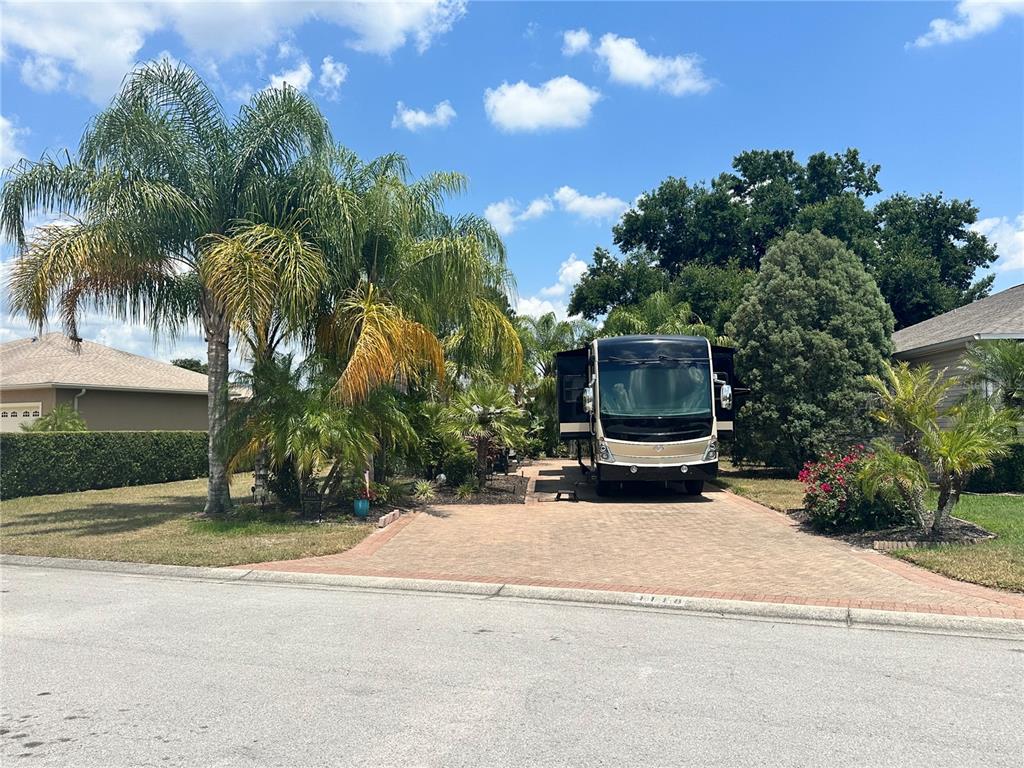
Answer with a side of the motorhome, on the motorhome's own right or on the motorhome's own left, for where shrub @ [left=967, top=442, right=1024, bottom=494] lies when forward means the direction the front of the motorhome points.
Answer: on the motorhome's own left

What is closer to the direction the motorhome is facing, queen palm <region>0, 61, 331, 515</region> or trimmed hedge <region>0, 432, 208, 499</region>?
the queen palm

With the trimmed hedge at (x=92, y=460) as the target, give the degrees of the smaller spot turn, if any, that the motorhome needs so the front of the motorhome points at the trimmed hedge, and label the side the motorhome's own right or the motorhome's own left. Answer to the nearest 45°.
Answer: approximately 90° to the motorhome's own right

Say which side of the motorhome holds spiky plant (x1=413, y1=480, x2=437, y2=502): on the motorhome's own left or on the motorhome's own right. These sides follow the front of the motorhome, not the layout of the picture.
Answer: on the motorhome's own right

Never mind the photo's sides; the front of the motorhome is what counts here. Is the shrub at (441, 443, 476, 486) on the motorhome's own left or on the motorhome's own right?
on the motorhome's own right

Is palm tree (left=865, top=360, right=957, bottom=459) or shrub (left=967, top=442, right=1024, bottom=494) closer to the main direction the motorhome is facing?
the palm tree

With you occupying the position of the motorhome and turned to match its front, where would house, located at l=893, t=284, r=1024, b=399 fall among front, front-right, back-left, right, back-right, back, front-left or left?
back-left

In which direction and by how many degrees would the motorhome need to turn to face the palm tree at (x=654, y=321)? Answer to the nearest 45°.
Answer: approximately 180°

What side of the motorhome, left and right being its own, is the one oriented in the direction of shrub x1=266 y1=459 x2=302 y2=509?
right

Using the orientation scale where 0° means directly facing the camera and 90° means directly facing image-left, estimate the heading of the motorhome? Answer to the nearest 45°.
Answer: approximately 0°

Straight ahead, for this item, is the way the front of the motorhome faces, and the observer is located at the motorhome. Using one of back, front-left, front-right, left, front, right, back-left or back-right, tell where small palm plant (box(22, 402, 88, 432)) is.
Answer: right

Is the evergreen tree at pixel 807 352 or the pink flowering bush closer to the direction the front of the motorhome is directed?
the pink flowering bush

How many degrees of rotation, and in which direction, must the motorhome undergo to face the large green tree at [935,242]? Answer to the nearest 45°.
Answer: approximately 135° to its left

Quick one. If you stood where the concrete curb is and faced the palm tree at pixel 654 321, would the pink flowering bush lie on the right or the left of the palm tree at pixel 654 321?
right

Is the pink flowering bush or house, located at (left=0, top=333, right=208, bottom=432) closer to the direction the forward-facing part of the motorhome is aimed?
the pink flowering bush

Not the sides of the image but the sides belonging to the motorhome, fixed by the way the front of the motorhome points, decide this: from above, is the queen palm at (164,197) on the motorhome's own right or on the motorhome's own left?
on the motorhome's own right

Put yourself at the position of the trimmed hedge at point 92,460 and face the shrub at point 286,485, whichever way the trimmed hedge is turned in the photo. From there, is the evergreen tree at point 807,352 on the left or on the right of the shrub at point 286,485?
left
